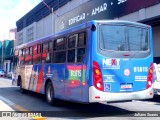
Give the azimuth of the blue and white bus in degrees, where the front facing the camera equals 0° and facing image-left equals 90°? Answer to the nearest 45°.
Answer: approximately 135°
